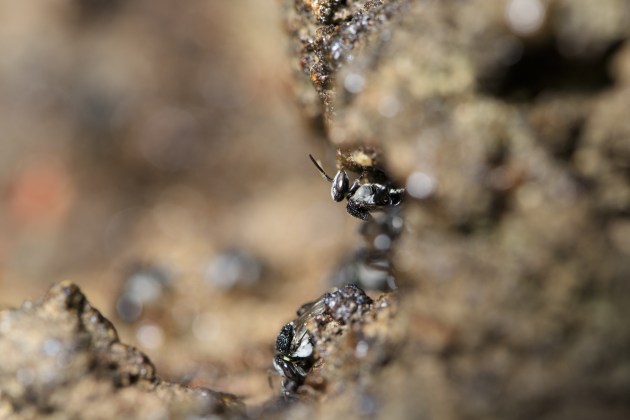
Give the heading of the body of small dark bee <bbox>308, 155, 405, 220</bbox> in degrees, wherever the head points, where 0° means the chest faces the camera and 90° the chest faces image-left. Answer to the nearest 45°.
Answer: approximately 90°
